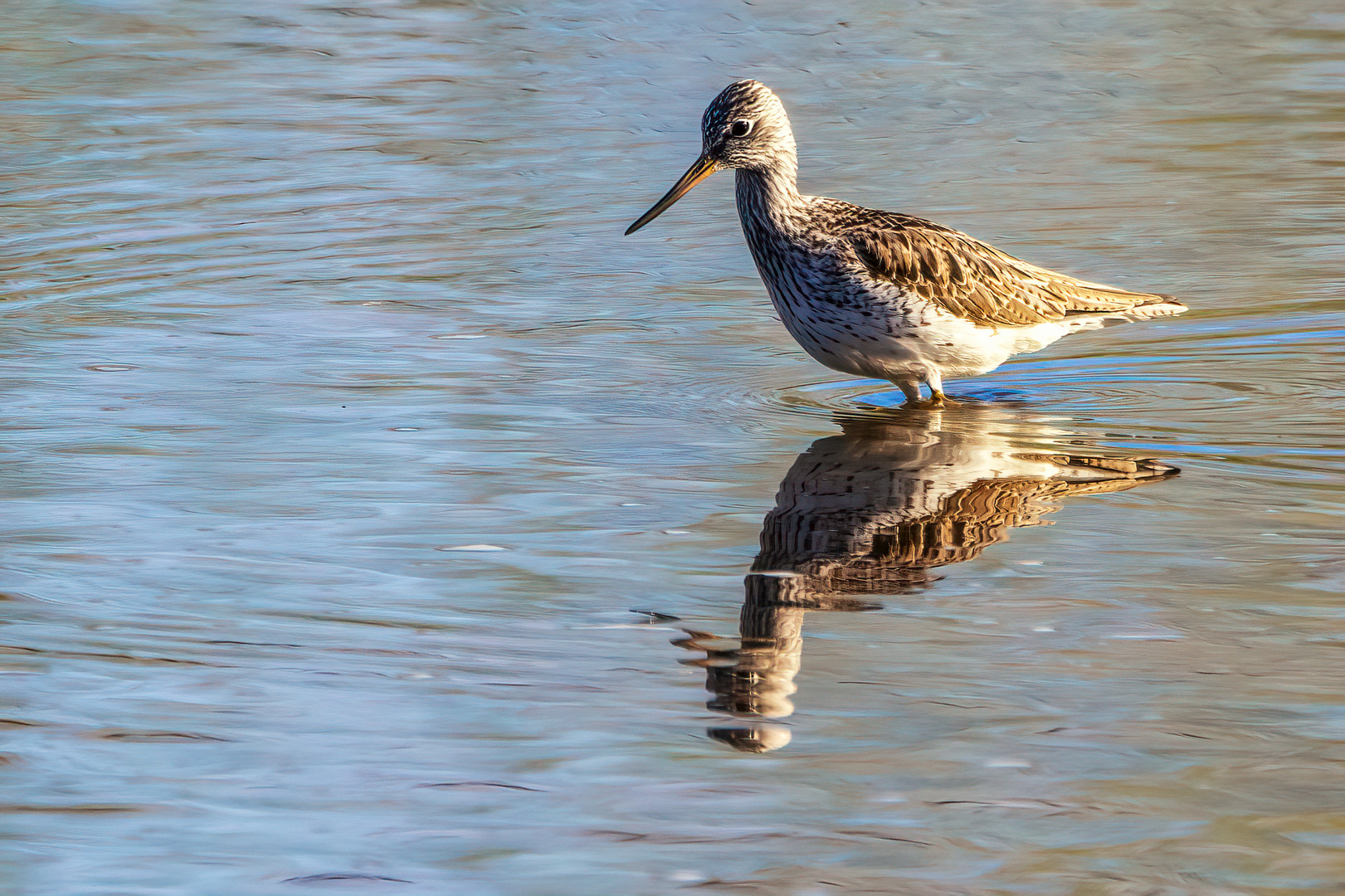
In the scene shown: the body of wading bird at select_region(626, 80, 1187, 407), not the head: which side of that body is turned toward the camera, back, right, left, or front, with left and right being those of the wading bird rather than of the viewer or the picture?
left

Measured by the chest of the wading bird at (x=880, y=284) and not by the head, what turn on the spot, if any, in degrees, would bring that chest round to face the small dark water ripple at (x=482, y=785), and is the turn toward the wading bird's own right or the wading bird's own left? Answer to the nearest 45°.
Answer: approximately 90° to the wading bird's own left

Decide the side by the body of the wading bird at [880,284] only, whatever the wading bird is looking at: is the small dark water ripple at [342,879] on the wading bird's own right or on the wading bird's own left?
on the wading bird's own left
